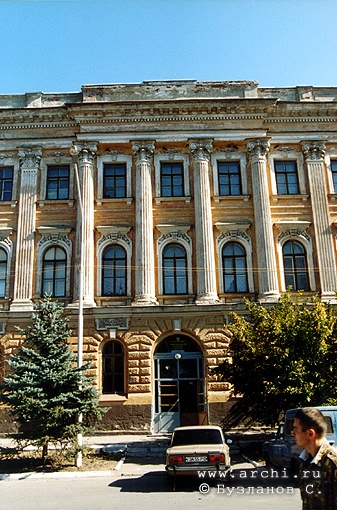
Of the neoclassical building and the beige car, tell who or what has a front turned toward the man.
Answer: the neoclassical building

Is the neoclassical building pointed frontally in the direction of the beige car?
yes

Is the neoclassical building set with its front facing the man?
yes

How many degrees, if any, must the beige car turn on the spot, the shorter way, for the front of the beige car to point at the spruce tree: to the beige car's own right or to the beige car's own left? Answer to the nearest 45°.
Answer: approximately 45° to the beige car's own left

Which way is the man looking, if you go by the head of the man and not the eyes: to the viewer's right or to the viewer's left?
to the viewer's left

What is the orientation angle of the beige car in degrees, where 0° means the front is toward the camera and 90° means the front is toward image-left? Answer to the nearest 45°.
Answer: approximately 180°

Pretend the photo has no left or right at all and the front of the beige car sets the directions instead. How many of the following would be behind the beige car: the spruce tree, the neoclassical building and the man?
1

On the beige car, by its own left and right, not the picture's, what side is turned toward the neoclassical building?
front

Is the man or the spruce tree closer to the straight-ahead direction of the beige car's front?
the spruce tree

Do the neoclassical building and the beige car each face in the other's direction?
yes

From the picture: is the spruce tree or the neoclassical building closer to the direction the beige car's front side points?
the neoclassical building

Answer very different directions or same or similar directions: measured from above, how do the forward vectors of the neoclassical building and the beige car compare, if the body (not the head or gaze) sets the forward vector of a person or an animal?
very different directions

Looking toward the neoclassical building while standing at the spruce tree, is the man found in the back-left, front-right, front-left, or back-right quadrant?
back-right

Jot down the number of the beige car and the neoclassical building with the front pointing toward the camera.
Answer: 1

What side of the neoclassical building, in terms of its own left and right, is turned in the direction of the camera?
front
